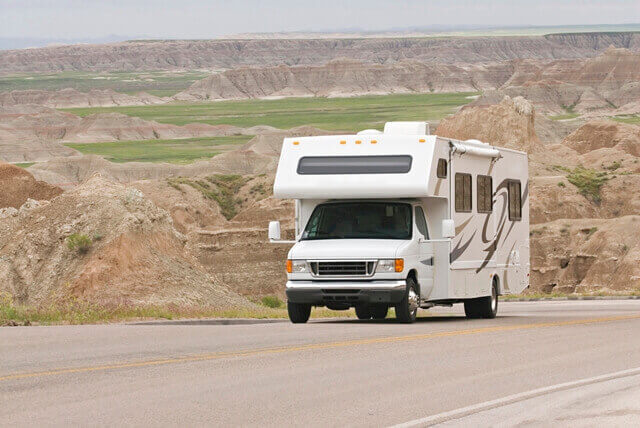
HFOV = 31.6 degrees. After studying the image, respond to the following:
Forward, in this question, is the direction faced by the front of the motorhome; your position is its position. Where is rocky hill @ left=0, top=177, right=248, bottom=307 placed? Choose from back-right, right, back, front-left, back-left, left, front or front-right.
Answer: right

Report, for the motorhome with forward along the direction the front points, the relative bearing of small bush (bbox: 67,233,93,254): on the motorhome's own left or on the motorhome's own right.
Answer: on the motorhome's own right

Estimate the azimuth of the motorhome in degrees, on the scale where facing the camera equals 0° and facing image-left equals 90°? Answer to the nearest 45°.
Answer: approximately 45°
